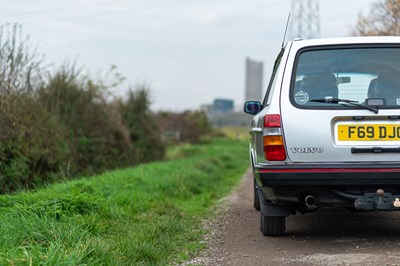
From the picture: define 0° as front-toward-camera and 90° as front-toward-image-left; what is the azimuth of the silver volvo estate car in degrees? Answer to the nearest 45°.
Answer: approximately 180°

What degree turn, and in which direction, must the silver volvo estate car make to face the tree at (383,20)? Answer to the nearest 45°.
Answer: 0° — it already faces it

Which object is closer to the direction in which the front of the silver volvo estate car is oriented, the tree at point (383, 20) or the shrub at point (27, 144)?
the tree

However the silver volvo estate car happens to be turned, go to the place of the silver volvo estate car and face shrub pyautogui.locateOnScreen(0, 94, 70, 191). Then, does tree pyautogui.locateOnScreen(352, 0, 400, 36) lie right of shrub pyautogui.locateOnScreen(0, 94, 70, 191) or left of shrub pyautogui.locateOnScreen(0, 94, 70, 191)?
right

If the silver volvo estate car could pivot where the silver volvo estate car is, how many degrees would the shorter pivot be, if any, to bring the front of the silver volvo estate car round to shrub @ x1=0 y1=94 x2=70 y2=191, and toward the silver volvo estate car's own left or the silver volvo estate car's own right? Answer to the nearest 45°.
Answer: approximately 45° to the silver volvo estate car's own left
